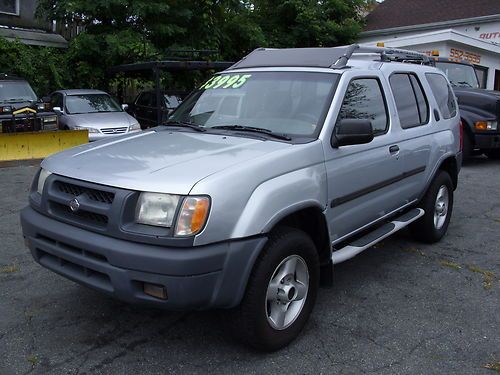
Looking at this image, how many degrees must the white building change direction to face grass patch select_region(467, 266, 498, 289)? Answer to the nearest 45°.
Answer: approximately 45° to its left

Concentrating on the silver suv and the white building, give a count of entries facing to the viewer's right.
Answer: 0

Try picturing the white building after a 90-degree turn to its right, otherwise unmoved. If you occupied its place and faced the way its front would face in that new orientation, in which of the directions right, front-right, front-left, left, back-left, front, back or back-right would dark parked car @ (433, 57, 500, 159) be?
back-left

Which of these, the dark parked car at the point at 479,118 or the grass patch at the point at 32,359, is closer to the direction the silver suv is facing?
the grass patch

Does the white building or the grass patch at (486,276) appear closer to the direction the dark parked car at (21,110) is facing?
the grass patch

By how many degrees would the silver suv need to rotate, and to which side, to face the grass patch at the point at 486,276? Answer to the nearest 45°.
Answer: approximately 180°

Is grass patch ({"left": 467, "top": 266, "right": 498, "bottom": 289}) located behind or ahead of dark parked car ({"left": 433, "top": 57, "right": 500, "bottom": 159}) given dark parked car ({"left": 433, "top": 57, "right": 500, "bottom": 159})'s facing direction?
ahead

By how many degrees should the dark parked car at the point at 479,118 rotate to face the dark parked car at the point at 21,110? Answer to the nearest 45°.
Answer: approximately 135° to its right

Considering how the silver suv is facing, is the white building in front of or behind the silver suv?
behind

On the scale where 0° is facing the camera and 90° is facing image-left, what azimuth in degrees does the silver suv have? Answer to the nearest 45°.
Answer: approximately 45°

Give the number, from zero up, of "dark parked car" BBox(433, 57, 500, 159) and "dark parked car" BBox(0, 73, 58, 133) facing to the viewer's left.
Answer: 0
